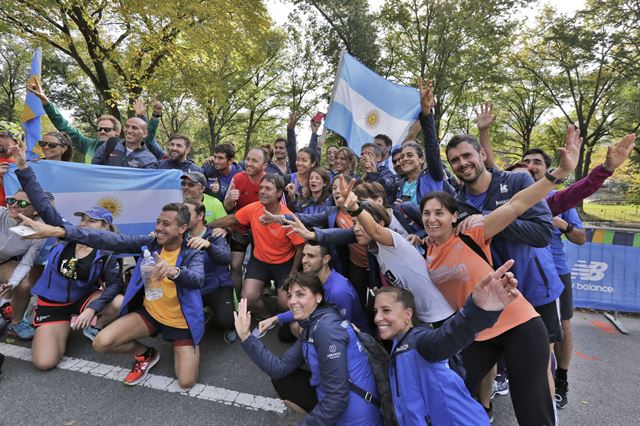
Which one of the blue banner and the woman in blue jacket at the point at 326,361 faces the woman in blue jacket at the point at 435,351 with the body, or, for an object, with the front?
the blue banner

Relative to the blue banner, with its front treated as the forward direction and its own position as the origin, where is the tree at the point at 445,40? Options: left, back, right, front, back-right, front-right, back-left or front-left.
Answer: back-right

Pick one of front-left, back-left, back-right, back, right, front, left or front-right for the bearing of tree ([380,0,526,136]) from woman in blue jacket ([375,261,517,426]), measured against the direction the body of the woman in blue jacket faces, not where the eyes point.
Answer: back-right

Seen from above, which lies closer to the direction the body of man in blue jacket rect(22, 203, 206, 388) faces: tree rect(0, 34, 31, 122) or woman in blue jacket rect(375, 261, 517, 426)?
the woman in blue jacket

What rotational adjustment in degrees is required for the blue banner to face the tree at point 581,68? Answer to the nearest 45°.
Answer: approximately 180°

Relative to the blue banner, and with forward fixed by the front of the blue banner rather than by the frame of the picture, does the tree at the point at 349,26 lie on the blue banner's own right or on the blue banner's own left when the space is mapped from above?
on the blue banner's own right

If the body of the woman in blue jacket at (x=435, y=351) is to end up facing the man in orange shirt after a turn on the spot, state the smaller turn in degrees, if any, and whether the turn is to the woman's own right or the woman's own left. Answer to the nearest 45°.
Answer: approximately 90° to the woman's own right

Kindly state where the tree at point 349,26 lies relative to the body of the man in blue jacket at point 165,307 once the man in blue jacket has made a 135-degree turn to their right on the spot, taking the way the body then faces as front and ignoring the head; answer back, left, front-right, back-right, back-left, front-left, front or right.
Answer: front-right
